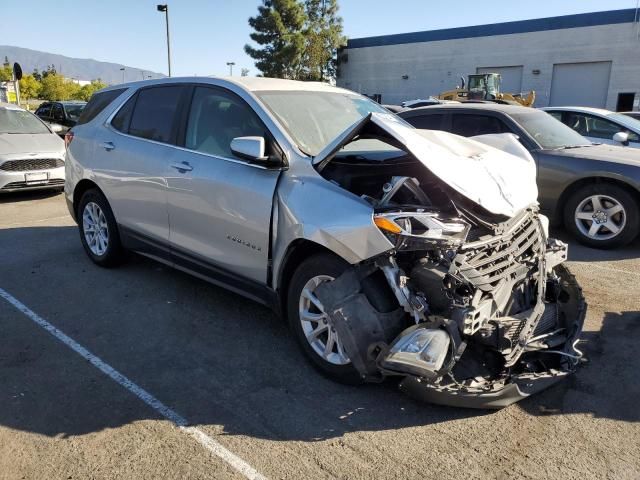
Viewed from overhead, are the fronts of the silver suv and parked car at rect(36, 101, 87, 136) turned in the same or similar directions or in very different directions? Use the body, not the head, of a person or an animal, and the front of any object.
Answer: same or similar directions

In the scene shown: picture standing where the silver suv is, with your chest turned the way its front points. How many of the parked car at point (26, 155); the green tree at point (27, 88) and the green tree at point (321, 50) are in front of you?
0

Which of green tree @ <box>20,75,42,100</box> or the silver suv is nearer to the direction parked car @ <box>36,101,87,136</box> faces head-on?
the silver suv

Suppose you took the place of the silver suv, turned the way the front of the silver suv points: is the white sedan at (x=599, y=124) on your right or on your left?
on your left

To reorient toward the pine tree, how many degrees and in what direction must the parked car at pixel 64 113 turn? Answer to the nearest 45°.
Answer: approximately 90° to its left

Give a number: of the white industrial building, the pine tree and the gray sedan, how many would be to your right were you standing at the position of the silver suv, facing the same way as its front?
0

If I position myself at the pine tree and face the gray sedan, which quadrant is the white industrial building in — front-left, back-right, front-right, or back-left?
front-left

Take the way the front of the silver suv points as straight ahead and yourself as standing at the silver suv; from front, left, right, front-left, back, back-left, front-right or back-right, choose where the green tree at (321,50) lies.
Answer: back-left

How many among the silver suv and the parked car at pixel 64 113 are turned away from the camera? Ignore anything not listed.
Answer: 0

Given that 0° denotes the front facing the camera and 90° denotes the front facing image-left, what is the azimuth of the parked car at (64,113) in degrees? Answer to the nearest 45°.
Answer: approximately 315°

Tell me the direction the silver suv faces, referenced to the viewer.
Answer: facing the viewer and to the right of the viewer

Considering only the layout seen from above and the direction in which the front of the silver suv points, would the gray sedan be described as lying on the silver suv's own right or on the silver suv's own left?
on the silver suv's own left

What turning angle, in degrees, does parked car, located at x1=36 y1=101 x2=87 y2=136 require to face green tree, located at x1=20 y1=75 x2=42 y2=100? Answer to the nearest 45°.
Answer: approximately 135° to its left

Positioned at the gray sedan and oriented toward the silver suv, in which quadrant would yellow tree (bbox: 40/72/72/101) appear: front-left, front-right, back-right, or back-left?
back-right

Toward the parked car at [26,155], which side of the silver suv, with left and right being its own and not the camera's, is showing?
back

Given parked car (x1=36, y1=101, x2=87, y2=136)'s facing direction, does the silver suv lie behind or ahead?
ahead

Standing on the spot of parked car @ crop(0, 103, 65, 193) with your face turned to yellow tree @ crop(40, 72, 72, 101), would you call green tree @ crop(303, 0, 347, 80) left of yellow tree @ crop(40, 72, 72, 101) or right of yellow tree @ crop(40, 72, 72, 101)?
right

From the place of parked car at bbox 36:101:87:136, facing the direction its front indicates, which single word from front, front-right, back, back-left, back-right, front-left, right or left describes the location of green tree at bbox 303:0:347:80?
left
